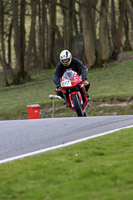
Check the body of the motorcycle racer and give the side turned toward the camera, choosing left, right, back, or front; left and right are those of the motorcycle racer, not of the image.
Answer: front

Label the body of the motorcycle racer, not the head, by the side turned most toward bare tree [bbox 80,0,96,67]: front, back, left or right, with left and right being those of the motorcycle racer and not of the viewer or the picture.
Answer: back
